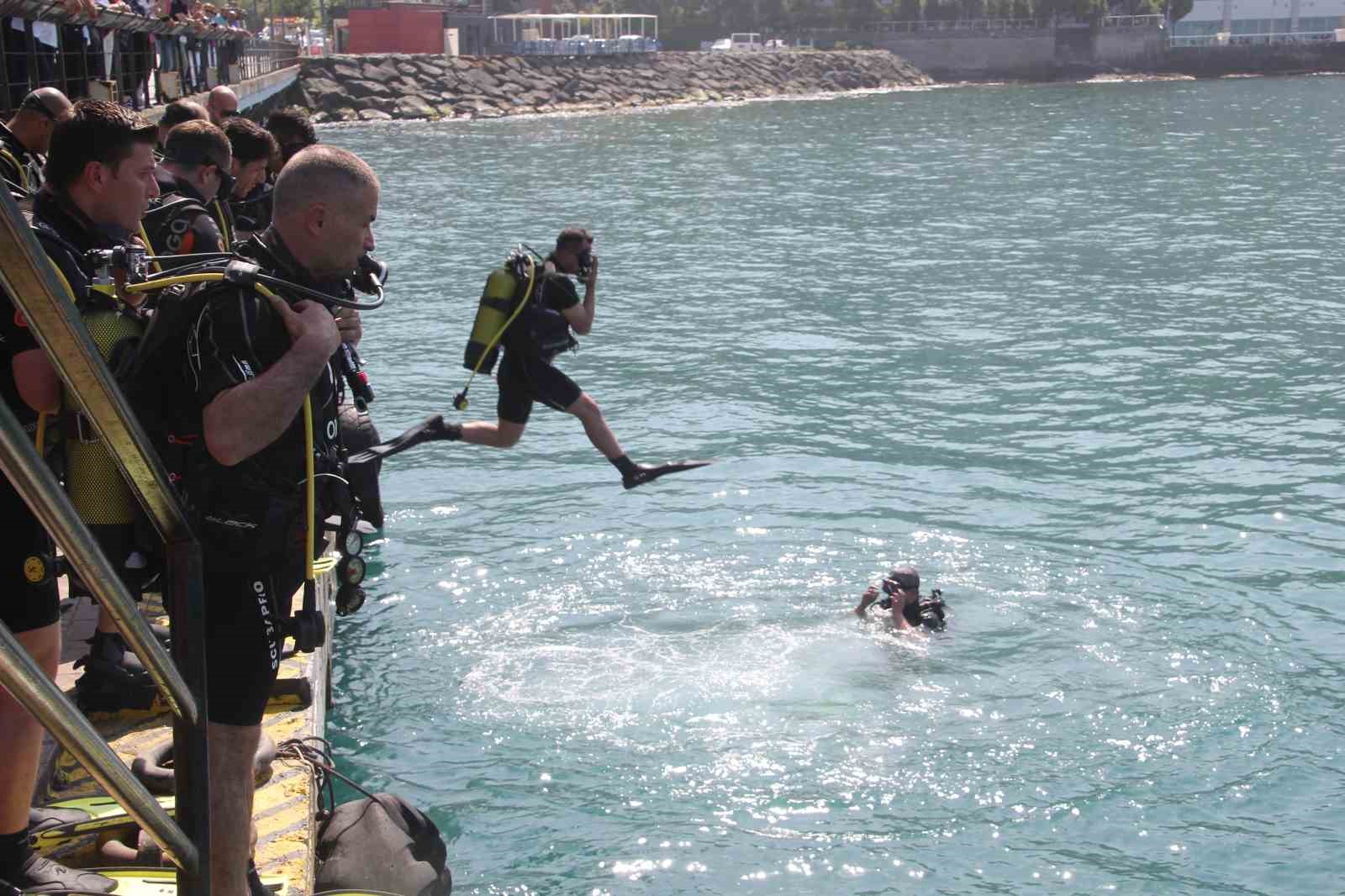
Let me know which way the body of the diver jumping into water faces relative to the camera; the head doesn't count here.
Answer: to the viewer's right

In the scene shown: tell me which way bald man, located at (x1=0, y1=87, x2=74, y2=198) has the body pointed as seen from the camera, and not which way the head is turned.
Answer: to the viewer's right

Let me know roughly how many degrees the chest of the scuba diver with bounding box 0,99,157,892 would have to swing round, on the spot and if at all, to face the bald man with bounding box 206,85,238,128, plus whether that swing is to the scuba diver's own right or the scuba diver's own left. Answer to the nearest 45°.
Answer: approximately 90° to the scuba diver's own left

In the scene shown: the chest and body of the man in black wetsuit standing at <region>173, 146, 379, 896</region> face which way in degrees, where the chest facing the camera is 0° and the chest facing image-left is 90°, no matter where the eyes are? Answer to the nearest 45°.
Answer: approximately 270°

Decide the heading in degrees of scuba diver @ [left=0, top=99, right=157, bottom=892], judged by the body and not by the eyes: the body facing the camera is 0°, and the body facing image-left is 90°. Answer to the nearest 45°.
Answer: approximately 270°

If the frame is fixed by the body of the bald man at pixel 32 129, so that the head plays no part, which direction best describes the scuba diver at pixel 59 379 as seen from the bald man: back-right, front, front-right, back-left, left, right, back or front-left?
right

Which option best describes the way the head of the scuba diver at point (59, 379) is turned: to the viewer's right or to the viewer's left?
to the viewer's right

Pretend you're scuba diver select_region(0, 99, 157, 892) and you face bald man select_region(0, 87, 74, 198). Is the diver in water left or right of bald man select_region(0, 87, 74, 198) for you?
right

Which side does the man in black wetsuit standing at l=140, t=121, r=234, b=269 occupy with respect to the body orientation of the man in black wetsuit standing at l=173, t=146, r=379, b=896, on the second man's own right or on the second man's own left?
on the second man's own left

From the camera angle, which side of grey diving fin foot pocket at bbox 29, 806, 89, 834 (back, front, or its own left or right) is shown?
right

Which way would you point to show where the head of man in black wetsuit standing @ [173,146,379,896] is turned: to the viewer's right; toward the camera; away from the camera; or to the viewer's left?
to the viewer's right
